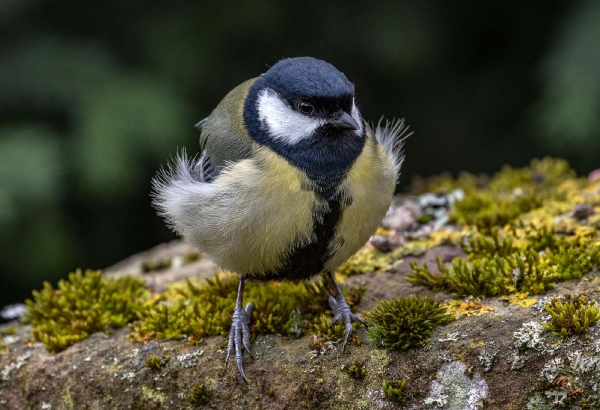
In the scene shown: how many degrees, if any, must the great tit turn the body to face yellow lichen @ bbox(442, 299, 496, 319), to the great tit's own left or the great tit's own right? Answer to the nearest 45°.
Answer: approximately 45° to the great tit's own left

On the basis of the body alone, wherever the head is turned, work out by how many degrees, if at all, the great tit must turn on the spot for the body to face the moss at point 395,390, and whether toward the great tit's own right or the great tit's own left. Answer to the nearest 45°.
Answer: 0° — it already faces it

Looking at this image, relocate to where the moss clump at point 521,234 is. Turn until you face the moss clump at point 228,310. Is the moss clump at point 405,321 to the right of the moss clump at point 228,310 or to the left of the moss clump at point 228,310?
left

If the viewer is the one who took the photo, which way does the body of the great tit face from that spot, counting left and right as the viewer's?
facing the viewer and to the right of the viewer

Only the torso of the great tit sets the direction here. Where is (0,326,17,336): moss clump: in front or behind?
behind
